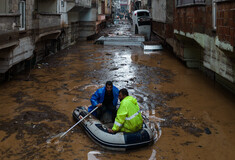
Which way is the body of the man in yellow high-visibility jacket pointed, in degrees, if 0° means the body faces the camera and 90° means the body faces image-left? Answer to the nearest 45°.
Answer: approximately 135°
